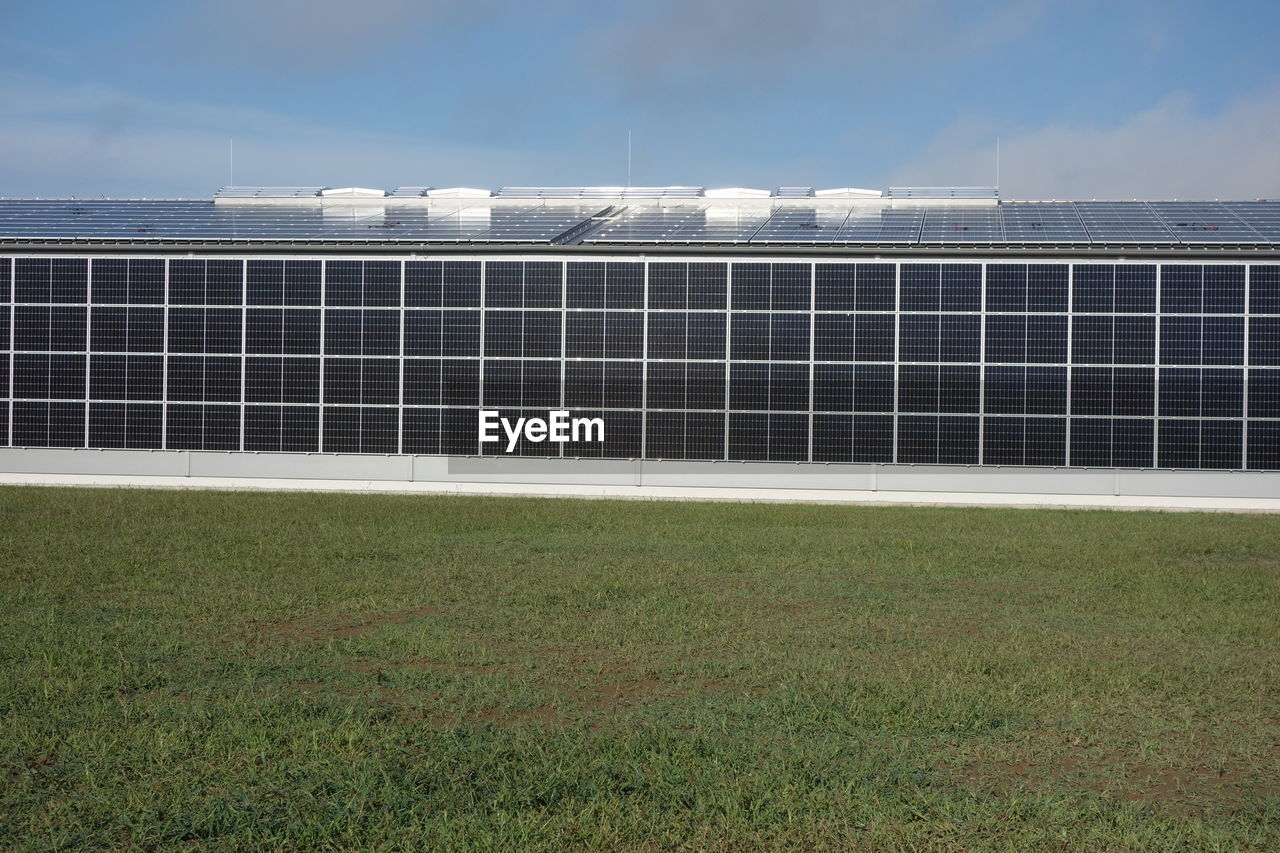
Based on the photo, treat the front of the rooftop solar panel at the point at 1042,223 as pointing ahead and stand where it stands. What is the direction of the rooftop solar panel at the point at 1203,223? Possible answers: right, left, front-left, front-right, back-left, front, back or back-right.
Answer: left

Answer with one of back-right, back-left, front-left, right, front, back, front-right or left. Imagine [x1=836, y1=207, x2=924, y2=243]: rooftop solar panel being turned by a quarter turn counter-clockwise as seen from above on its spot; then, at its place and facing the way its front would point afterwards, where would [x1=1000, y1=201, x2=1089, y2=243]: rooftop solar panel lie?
front

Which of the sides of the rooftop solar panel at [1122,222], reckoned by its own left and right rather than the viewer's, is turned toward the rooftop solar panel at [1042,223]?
right

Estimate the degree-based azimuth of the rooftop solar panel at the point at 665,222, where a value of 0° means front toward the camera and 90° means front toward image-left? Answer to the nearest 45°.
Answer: approximately 0°

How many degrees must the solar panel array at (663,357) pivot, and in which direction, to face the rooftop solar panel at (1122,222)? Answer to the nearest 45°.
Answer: approximately 90° to its left

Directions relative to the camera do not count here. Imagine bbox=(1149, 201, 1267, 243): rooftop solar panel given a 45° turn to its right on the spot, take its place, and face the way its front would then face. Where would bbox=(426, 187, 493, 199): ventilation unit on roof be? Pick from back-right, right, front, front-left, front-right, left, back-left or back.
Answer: front-right

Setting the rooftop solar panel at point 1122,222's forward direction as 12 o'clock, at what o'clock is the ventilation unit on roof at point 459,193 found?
The ventilation unit on roof is roughly at 3 o'clock from the rooftop solar panel.

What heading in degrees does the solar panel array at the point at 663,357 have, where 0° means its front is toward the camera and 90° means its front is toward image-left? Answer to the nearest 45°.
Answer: approximately 0°

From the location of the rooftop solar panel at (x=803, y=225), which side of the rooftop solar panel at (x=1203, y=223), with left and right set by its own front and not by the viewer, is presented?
right

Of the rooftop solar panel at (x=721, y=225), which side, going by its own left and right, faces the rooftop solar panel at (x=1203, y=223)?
left
